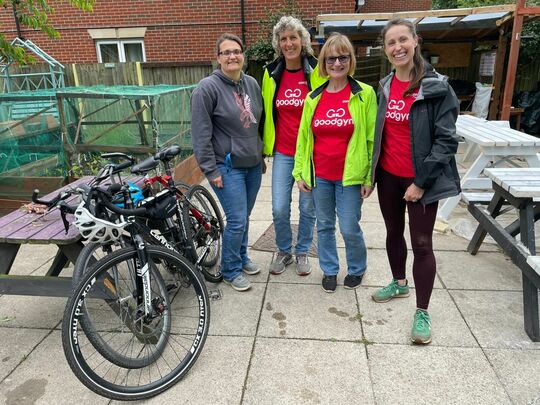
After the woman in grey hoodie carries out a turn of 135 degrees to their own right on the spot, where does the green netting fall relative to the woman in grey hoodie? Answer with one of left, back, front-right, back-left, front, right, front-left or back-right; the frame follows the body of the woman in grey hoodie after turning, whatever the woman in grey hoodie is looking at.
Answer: front-right

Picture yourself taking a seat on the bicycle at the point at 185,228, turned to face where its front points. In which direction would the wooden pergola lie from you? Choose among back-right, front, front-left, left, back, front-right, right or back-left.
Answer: back

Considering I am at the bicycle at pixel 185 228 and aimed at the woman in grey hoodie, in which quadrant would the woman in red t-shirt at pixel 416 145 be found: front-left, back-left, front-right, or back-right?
front-right

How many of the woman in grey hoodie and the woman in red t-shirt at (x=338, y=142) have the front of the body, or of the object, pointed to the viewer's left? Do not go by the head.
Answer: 0

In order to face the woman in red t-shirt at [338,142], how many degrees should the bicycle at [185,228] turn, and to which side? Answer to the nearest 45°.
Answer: approximately 135° to its left

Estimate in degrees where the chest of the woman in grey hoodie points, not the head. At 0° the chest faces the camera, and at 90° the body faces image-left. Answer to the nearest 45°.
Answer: approximately 315°

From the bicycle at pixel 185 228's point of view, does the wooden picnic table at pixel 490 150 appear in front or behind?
behind

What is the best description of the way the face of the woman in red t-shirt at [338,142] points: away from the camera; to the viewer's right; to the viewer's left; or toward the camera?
toward the camera

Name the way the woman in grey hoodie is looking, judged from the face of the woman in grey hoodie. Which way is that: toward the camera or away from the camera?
toward the camera

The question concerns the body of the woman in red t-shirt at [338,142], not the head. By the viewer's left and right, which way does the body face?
facing the viewer

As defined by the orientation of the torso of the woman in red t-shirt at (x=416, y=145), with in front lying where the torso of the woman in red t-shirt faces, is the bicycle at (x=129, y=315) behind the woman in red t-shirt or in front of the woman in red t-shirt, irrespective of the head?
in front

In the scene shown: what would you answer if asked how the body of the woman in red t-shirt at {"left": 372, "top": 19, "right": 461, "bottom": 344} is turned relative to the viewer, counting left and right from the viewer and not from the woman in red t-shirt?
facing the viewer and to the left of the viewer

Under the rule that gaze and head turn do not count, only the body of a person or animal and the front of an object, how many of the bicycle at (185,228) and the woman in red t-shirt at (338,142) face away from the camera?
0
